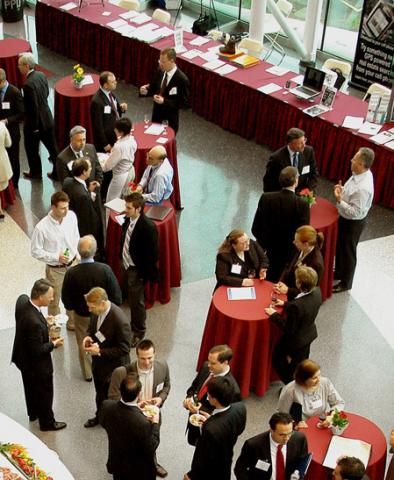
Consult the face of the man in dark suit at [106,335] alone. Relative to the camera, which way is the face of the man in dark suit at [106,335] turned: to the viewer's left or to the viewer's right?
to the viewer's left

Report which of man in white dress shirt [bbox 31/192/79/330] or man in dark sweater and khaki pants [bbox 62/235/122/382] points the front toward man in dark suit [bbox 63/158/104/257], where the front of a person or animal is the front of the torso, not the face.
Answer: man in dark sweater and khaki pants [bbox 62/235/122/382]

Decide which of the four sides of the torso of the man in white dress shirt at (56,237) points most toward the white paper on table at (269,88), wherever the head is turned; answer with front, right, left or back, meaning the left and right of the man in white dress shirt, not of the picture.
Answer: left

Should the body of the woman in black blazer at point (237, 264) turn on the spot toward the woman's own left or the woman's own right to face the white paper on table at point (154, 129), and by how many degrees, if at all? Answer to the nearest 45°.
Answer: approximately 180°

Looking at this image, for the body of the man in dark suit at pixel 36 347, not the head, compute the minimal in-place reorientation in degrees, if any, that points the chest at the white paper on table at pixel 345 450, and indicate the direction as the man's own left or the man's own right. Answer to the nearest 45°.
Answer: approximately 45° to the man's own right

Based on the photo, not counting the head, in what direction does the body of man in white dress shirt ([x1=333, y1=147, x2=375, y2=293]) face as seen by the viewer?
to the viewer's left

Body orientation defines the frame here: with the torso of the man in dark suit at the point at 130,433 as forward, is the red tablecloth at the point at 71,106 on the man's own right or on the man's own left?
on the man's own left

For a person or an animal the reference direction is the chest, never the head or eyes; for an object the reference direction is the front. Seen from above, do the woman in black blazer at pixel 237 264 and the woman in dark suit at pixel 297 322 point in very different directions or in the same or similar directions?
very different directions

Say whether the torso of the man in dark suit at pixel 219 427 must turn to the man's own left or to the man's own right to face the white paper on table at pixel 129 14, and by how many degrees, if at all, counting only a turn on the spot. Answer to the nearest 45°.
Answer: approximately 45° to the man's own right

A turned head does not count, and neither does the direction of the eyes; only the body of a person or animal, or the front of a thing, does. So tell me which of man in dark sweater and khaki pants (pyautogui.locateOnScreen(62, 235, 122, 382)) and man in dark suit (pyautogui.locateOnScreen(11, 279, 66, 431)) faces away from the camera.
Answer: man in dark sweater and khaki pants (pyautogui.locateOnScreen(62, 235, 122, 382))
